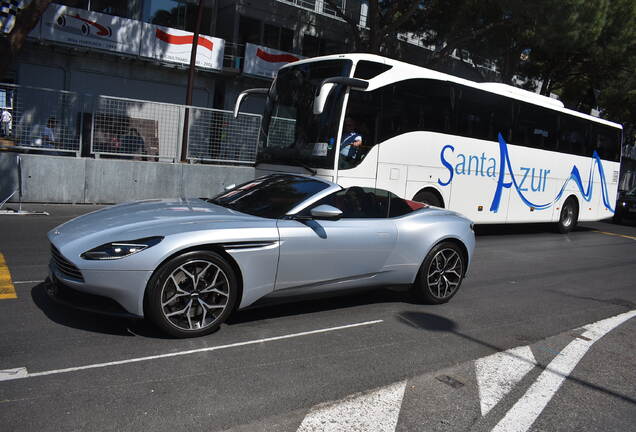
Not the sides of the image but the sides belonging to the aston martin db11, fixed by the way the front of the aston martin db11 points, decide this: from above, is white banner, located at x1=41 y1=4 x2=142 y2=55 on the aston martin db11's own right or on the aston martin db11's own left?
on the aston martin db11's own right

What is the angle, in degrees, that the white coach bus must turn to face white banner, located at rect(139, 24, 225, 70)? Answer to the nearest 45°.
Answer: approximately 90° to its right

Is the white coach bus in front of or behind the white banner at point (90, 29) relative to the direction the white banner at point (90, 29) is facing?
in front

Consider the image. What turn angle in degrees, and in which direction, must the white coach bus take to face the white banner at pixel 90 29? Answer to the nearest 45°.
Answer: approximately 90° to its right

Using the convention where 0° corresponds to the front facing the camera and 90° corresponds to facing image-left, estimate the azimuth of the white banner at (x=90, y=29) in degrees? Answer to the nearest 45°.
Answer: approximately 315°

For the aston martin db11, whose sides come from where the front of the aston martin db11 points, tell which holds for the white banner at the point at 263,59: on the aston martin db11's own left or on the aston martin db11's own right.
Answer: on the aston martin db11's own right

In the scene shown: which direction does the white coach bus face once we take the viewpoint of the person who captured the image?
facing the viewer and to the left of the viewer

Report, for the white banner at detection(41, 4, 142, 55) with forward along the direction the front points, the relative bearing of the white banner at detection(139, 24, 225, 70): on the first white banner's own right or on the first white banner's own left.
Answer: on the first white banner's own left

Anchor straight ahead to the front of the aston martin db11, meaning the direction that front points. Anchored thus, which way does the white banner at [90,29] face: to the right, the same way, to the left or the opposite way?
to the left
